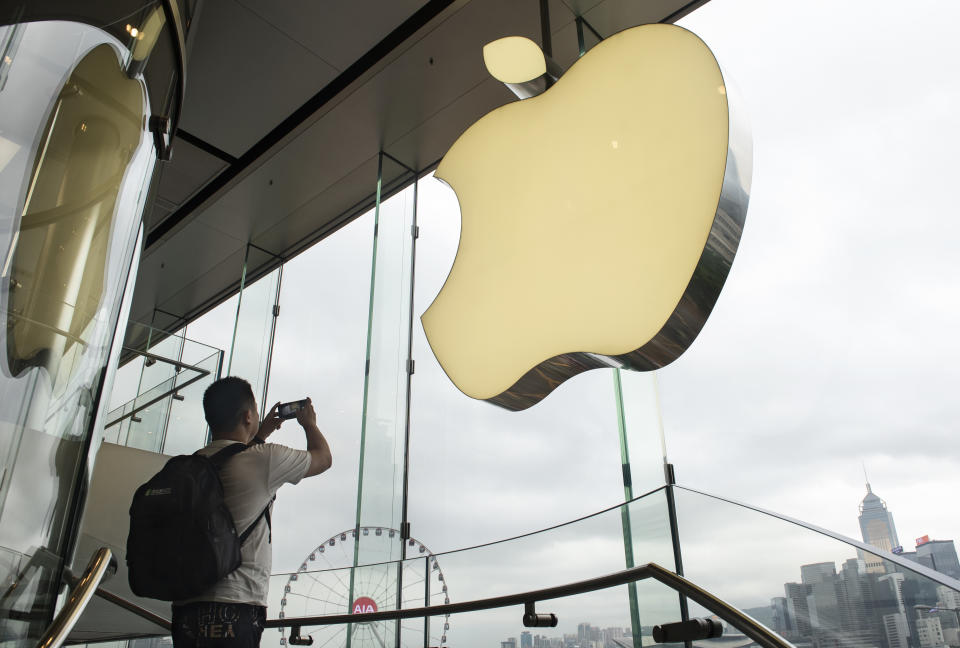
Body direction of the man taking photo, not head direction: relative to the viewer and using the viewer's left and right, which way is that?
facing away from the viewer and to the right of the viewer

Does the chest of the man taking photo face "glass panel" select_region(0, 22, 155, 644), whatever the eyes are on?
no

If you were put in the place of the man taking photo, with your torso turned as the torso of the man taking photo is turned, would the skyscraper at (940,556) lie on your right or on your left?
on your right

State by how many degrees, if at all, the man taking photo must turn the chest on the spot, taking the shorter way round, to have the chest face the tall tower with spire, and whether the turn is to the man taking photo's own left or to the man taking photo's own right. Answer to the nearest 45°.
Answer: approximately 45° to the man taking photo's own right

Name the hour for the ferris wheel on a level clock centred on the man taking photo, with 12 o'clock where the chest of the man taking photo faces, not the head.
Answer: The ferris wheel is roughly at 11 o'clock from the man taking photo.

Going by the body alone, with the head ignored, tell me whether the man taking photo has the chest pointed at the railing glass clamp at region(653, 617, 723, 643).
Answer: no

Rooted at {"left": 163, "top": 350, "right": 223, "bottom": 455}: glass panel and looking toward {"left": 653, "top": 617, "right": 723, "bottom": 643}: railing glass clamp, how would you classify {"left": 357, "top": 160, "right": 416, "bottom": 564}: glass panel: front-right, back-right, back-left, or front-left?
front-left

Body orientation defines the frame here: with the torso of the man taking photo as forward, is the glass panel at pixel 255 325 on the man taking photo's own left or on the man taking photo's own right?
on the man taking photo's own left

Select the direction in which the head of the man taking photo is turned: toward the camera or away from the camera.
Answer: away from the camera

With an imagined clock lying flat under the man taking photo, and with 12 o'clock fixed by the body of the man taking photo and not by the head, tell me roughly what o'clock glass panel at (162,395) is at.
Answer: The glass panel is roughly at 10 o'clock from the man taking photo.

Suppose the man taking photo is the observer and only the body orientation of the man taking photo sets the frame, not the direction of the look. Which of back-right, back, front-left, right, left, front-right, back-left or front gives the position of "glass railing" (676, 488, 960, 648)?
right

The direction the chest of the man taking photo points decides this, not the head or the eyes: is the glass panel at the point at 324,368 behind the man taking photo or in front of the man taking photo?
in front
